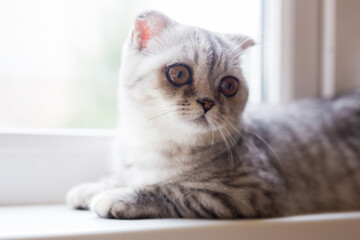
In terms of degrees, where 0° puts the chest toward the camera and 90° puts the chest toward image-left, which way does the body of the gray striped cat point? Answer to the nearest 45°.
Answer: approximately 90°
